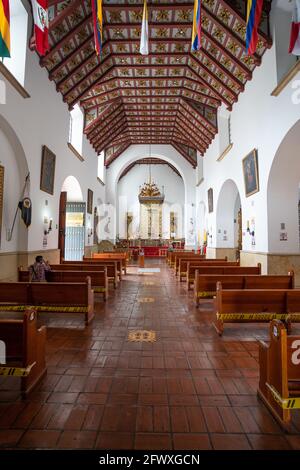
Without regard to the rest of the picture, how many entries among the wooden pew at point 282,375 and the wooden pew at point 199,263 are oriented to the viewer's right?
0

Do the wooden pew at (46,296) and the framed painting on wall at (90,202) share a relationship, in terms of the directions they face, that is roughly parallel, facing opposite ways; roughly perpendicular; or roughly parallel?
roughly perpendicular

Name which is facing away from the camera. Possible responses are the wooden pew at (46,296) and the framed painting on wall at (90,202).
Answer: the wooden pew

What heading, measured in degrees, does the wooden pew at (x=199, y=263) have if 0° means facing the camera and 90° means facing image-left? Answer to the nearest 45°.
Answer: approximately 180°

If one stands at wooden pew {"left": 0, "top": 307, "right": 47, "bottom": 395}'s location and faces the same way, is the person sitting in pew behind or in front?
in front

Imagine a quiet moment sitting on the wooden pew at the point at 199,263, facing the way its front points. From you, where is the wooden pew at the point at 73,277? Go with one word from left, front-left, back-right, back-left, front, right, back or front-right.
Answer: back-left

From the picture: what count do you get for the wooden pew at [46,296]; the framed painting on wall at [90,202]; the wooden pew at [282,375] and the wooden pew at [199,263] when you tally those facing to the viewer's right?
1

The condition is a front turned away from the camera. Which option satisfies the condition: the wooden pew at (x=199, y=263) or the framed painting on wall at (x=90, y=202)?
the wooden pew

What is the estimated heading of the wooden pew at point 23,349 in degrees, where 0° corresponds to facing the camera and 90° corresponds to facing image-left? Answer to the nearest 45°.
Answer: approximately 225°

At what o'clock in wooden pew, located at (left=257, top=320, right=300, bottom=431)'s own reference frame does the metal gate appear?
The metal gate is roughly at 12 o'clock from the wooden pew.

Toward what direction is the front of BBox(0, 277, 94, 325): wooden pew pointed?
away from the camera

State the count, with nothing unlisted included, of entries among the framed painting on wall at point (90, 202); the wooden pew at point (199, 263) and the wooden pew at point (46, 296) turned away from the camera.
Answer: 2

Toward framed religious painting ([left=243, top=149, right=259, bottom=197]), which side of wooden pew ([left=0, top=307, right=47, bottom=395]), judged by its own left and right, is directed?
front

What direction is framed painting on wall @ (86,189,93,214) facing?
to the viewer's right

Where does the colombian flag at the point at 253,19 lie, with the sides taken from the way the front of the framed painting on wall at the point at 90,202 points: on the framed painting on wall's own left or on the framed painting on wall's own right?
on the framed painting on wall's own right

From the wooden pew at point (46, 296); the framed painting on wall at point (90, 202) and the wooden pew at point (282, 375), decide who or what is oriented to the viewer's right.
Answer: the framed painting on wall

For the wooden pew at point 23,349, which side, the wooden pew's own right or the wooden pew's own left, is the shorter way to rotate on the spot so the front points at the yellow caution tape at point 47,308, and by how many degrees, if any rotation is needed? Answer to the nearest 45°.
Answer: approximately 45° to the wooden pew's own left

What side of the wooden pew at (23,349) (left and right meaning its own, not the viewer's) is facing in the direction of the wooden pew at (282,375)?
right

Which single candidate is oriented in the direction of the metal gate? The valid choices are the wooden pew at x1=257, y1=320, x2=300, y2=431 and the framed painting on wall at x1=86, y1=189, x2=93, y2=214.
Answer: the wooden pew
